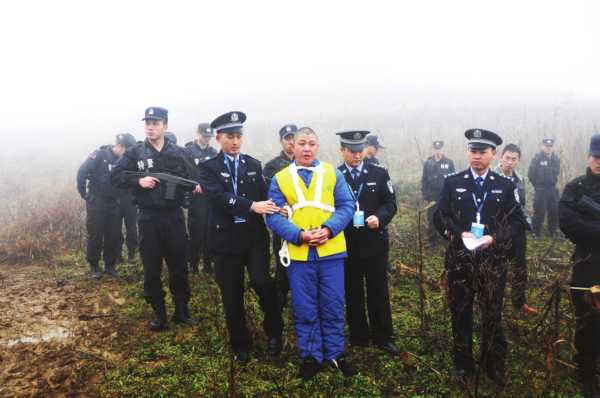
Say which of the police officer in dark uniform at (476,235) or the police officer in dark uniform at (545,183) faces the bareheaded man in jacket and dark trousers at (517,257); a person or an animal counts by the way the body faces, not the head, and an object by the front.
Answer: the police officer in dark uniform at (545,183)

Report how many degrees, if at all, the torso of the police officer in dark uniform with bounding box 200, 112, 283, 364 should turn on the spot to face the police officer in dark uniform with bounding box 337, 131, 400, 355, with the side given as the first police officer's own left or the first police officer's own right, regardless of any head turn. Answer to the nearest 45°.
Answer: approximately 45° to the first police officer's own left

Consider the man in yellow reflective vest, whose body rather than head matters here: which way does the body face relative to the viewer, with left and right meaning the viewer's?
facing the viewer

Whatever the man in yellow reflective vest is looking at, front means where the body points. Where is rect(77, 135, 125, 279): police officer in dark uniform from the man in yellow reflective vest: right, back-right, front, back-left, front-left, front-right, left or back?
back-right

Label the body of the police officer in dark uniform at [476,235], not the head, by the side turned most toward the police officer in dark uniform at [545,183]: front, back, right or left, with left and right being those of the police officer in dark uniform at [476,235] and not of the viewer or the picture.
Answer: back

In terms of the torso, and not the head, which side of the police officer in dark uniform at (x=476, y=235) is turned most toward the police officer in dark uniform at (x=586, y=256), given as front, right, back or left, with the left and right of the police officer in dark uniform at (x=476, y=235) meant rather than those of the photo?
left

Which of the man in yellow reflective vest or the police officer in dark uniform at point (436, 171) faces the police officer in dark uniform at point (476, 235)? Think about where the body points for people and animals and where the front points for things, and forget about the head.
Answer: the police officer in dark uniform at point (436, 171)

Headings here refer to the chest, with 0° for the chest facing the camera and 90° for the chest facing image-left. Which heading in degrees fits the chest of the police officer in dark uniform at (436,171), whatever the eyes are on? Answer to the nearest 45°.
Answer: approximately 0°

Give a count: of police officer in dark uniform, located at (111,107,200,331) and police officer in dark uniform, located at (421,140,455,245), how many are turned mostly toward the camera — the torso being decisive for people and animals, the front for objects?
2

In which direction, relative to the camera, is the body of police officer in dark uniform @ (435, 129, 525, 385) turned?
toward the camera
